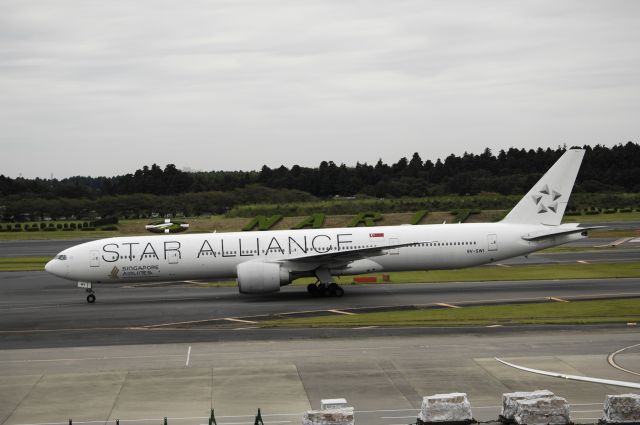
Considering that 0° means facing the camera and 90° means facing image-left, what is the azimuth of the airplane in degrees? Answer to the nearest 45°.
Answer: approximately 90°

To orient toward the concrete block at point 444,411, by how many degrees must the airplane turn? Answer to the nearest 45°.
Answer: approximately 90° to its left

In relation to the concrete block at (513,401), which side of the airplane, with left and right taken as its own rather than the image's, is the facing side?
left

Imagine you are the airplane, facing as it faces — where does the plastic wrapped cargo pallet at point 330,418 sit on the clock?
The plastic wrapped cargo pallet is roughly at 9 o'clock from the airplane.

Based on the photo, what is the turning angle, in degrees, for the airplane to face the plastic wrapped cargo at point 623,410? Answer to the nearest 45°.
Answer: approximately 90° to its left

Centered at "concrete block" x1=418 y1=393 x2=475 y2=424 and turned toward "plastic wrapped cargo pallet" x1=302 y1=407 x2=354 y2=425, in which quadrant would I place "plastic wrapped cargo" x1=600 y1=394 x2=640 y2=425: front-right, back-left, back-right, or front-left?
back-left
